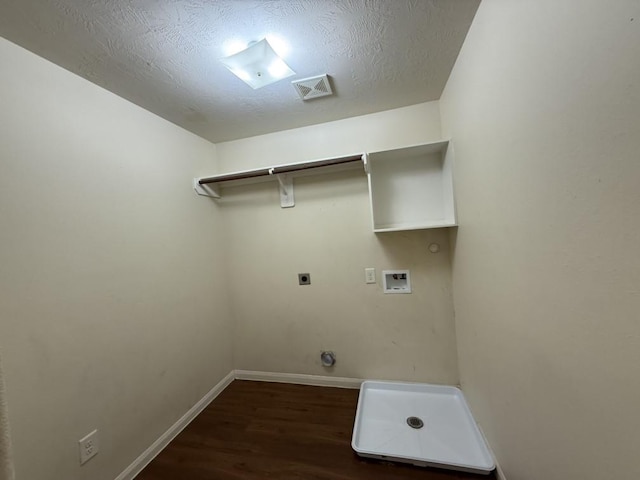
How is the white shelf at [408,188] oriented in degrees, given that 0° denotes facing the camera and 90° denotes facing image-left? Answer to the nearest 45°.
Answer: approximately 0°

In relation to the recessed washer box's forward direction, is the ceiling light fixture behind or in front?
in front

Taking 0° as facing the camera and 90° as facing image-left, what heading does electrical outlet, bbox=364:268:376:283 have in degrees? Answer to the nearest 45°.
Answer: approximately 0°

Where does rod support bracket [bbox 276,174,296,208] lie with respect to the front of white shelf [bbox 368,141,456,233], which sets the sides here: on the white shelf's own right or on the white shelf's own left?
on the white shelf's own right

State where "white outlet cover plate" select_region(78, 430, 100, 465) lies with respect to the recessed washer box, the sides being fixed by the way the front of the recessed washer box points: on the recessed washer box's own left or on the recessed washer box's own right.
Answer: on the recessed washer box's own right

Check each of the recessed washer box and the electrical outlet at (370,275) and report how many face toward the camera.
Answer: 2

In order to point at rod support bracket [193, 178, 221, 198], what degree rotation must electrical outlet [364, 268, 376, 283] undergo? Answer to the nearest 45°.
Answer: approximately 90° to its right
